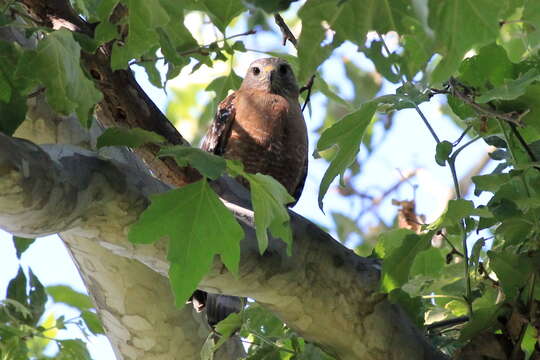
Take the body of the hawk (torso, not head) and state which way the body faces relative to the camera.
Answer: toward the camera

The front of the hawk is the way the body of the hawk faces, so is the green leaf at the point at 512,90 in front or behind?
in front

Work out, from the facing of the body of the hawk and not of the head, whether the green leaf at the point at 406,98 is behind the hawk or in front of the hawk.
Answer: in front

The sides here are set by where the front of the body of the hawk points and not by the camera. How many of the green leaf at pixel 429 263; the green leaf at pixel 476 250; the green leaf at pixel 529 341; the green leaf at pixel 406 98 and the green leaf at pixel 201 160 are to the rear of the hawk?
0
